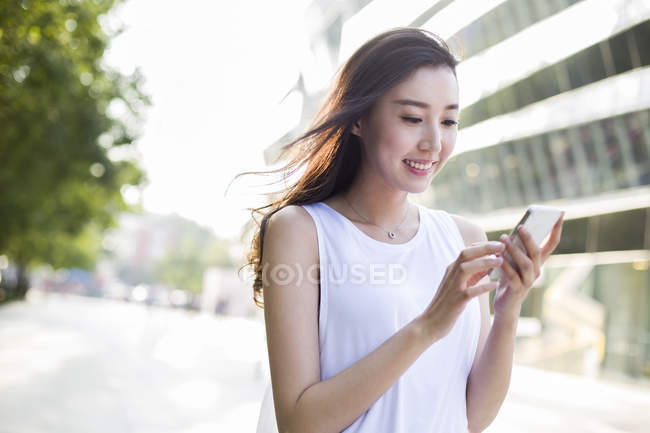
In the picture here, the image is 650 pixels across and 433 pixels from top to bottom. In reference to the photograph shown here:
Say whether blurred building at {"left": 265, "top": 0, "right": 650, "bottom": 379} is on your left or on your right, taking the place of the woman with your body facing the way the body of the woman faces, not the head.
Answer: on your left

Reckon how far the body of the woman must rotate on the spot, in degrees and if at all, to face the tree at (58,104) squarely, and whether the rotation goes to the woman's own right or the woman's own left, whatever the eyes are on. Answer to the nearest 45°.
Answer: approximately 180°

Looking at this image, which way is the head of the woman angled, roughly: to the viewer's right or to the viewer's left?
to the viewer's right
